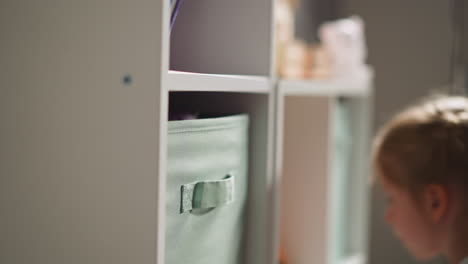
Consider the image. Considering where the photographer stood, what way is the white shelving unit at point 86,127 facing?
facing the viewer and to the right of the viewer

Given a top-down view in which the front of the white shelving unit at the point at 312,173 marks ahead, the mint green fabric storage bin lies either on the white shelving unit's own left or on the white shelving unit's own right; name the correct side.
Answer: on the white shelving unit's own right
